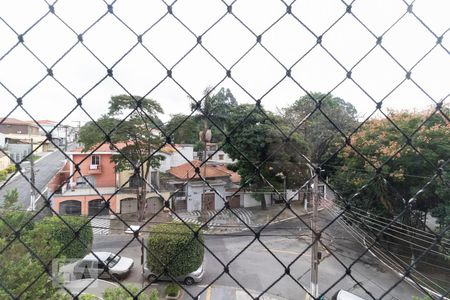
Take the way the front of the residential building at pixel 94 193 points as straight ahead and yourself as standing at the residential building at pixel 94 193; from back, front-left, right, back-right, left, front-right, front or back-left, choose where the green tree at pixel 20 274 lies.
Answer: front

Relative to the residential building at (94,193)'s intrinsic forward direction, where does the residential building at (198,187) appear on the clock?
the residential building at (198,187) is roughly at 9 o'clock from the residential building at (94,193).

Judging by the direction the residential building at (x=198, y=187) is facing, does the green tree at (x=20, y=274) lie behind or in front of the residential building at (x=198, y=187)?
in front

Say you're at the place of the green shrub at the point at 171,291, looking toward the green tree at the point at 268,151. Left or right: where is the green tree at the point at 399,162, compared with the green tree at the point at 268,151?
right

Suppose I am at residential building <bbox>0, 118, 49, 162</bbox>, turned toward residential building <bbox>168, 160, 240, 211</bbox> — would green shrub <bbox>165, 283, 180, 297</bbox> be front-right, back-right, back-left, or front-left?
front-right

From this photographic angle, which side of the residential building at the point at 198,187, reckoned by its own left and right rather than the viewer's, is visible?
front

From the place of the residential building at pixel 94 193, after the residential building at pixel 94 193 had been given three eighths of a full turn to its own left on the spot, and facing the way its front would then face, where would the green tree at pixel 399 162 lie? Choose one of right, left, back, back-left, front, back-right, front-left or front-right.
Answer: right

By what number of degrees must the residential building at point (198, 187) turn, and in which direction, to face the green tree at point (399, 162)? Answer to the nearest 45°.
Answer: approximately 45° to its left

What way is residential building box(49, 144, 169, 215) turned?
toward the camera

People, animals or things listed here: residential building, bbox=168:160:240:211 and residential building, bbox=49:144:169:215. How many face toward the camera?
2

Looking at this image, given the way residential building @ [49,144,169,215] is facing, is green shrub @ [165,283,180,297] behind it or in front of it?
in front

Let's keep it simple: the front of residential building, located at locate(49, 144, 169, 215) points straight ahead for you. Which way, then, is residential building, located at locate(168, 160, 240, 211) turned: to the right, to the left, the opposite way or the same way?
the same way

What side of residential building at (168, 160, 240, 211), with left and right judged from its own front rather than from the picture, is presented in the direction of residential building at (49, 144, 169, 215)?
right

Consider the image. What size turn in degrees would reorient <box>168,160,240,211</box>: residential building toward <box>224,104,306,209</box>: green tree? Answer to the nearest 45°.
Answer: approximately 45° to its left

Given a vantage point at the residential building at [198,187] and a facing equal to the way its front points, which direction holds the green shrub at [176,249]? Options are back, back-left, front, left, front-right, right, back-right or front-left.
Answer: front
